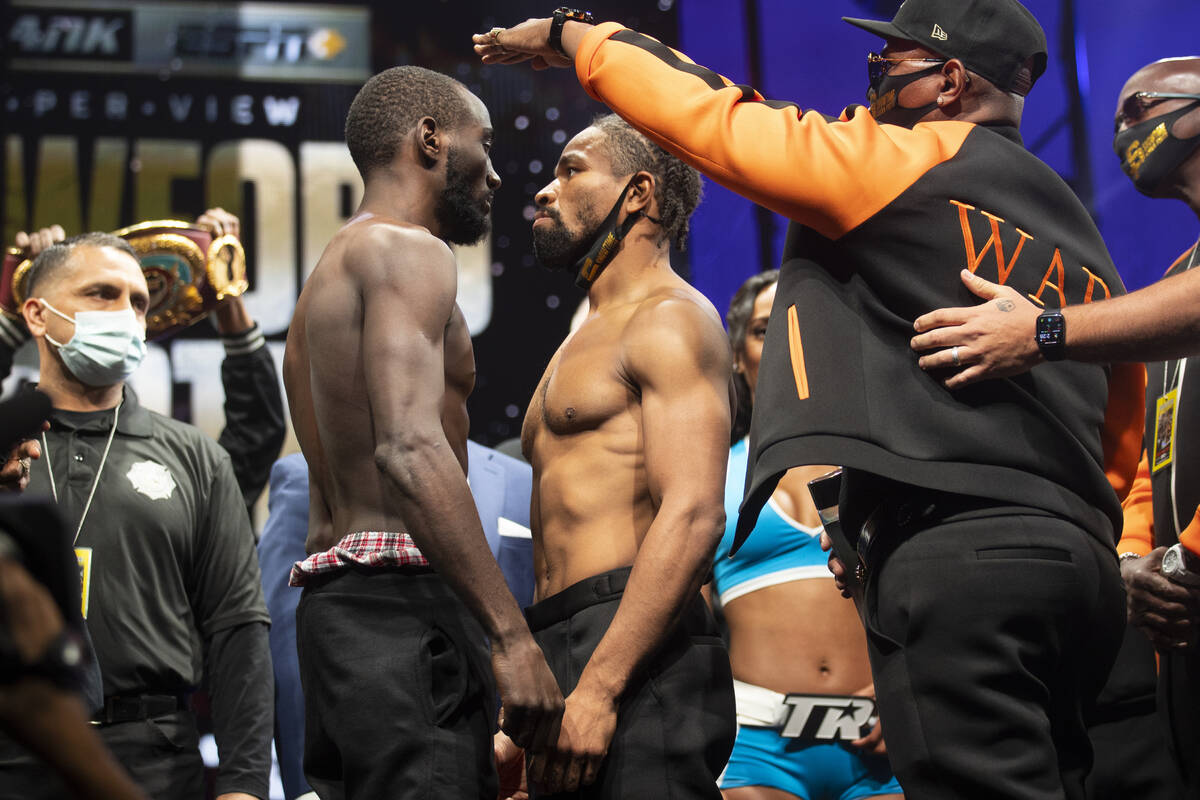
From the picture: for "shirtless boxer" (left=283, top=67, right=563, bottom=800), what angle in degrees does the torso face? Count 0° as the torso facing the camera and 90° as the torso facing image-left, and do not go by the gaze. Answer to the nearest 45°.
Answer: approximately 225°

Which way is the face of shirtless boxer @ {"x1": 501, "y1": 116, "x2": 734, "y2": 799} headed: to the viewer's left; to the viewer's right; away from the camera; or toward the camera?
to the viewer's left

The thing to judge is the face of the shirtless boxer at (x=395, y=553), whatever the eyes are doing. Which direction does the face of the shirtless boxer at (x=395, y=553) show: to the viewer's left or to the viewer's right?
to the viewer's right

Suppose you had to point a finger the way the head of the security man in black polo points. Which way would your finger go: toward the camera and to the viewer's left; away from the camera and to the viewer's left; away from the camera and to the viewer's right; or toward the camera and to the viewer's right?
toward the camera and to the viewer's right

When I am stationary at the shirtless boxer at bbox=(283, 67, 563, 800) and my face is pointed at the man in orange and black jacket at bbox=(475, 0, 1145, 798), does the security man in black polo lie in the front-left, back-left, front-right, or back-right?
back-left

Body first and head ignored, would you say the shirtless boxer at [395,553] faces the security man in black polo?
no
